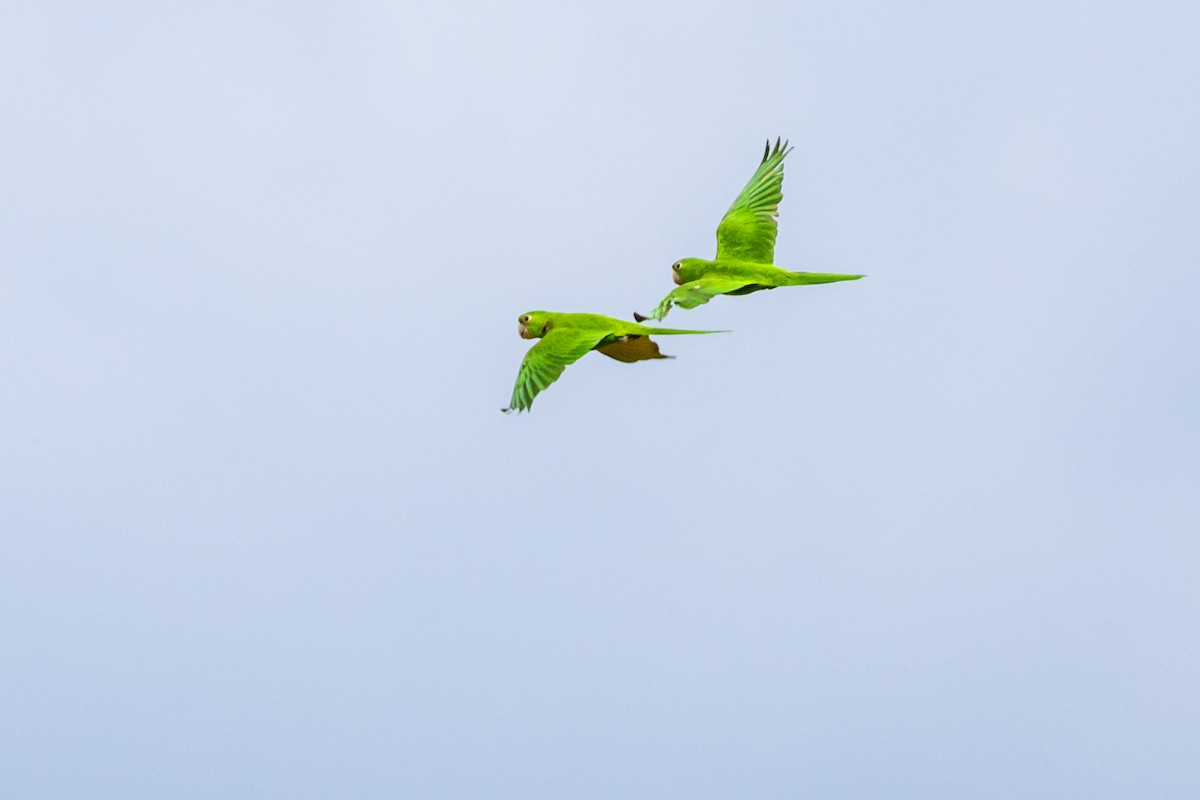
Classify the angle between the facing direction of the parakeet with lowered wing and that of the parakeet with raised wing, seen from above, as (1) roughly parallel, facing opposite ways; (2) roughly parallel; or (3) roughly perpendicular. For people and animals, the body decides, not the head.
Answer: roughly parallel

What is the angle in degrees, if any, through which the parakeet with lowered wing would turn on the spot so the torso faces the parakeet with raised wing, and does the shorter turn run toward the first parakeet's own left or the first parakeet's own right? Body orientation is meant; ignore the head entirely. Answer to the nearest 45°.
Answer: approximately 135° to the first parakeet's own right

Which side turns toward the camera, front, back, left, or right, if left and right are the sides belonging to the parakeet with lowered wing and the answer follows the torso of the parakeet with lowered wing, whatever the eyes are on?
left

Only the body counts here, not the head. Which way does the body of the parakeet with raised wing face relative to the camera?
to the viewer's left

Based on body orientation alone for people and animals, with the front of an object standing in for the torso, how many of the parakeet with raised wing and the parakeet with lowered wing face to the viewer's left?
2

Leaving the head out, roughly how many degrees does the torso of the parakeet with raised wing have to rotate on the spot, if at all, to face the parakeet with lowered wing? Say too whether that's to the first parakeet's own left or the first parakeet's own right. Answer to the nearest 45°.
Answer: approximately 45° to the first parakeet's own left
